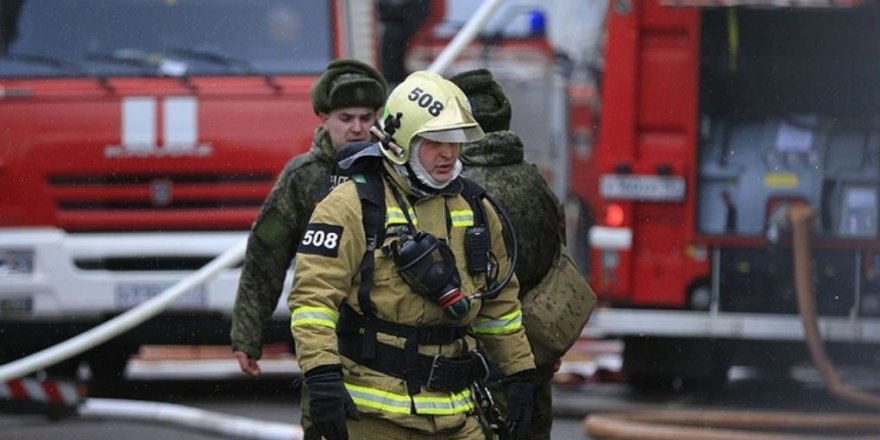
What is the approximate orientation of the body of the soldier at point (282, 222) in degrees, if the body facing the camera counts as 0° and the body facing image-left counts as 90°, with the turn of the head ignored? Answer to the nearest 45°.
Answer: approximately 315°

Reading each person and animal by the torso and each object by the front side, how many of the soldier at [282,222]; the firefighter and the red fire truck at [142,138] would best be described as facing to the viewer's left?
0

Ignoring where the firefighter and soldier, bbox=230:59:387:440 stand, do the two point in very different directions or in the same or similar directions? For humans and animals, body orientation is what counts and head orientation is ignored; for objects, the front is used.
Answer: same or similar directions

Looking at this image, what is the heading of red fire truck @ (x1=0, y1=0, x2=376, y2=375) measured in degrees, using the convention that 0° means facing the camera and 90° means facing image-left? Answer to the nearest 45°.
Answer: approximately 0°

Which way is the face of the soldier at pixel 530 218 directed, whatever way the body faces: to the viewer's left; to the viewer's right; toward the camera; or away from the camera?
away from the camera

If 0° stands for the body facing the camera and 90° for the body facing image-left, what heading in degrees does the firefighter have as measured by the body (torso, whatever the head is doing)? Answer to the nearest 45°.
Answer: approximately 315°

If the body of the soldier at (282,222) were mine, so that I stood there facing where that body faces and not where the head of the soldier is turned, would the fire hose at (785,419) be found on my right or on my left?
on my left

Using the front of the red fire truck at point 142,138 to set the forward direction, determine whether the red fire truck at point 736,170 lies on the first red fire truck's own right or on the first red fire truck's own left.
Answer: on the first red fire truck's own left

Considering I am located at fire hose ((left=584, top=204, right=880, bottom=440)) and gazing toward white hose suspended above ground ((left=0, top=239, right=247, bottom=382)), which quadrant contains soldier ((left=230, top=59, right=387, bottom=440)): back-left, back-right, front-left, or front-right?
front-left
